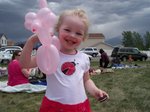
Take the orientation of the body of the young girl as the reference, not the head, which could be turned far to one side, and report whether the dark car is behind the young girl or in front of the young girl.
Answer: behind

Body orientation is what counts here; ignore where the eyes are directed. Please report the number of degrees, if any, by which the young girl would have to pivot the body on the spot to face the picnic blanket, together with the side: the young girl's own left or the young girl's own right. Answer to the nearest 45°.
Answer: approximately 180°

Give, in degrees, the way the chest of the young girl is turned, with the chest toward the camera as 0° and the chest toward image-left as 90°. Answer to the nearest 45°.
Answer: approximately 0°

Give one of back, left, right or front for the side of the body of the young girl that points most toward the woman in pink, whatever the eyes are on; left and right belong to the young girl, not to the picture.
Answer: back
